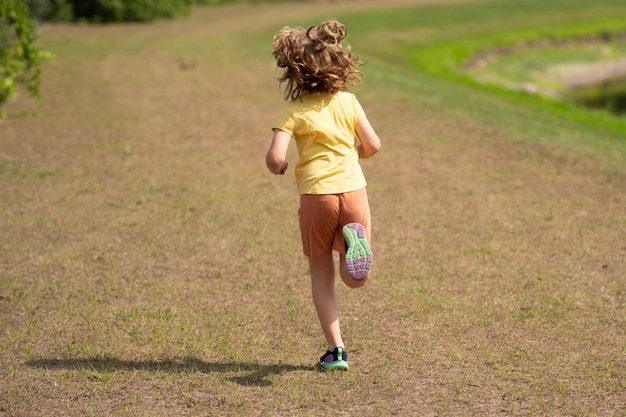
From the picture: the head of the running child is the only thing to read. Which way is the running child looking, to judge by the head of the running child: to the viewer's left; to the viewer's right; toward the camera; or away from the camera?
away from the camera

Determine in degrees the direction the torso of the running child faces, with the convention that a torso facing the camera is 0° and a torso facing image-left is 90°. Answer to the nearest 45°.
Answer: approximately 180°

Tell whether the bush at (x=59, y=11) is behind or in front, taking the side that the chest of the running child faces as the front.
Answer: in front
